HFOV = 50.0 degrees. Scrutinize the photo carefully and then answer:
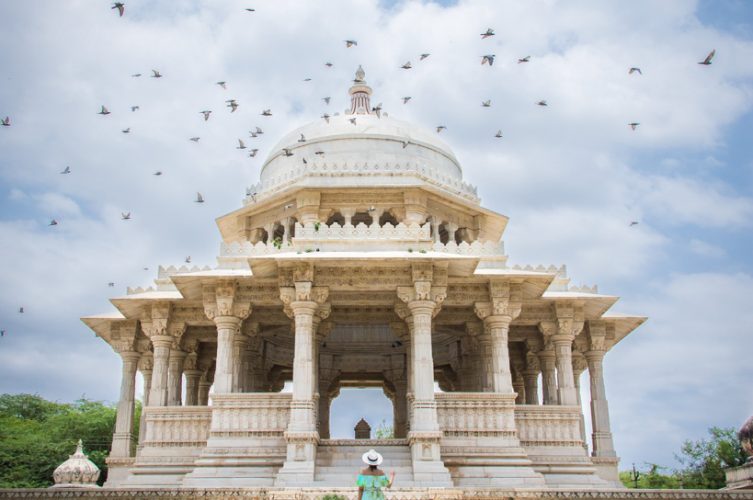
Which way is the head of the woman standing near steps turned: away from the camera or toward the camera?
away from the camera

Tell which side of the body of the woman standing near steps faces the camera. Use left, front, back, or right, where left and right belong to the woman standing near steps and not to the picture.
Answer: back

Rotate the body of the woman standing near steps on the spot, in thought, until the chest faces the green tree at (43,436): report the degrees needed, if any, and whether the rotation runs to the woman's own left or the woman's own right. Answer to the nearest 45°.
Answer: approximately 45° to the woman's own left

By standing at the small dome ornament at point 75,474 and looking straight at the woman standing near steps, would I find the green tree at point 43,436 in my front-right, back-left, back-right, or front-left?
back-left

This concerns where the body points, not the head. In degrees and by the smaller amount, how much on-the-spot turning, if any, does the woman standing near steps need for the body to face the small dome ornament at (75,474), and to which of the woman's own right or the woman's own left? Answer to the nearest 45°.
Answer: approximately 45° to the woman's own left
